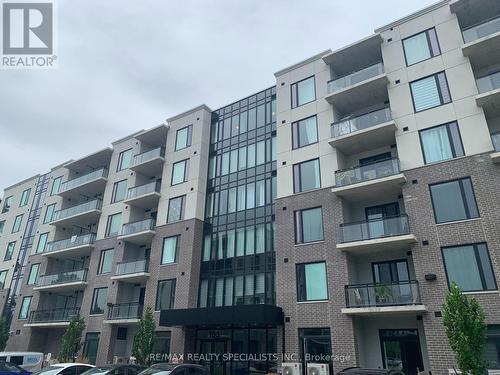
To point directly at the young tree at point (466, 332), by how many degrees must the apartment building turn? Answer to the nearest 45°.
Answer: approximately 90° to its left

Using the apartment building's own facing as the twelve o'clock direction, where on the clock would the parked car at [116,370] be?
The parked car is roughly at 1 o'clock from the apartment building.
